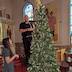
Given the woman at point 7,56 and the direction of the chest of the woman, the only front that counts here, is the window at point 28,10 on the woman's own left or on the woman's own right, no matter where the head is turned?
on the woman's own left

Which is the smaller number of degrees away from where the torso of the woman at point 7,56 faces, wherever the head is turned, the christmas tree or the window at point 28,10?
the christmas tree

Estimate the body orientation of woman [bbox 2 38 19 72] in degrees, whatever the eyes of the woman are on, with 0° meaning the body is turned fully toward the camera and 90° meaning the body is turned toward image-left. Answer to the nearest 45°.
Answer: approximately 270°

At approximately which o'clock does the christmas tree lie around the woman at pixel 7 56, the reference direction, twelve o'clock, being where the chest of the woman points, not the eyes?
The christmas tree is roughly at 1 o'clock from the woman.
